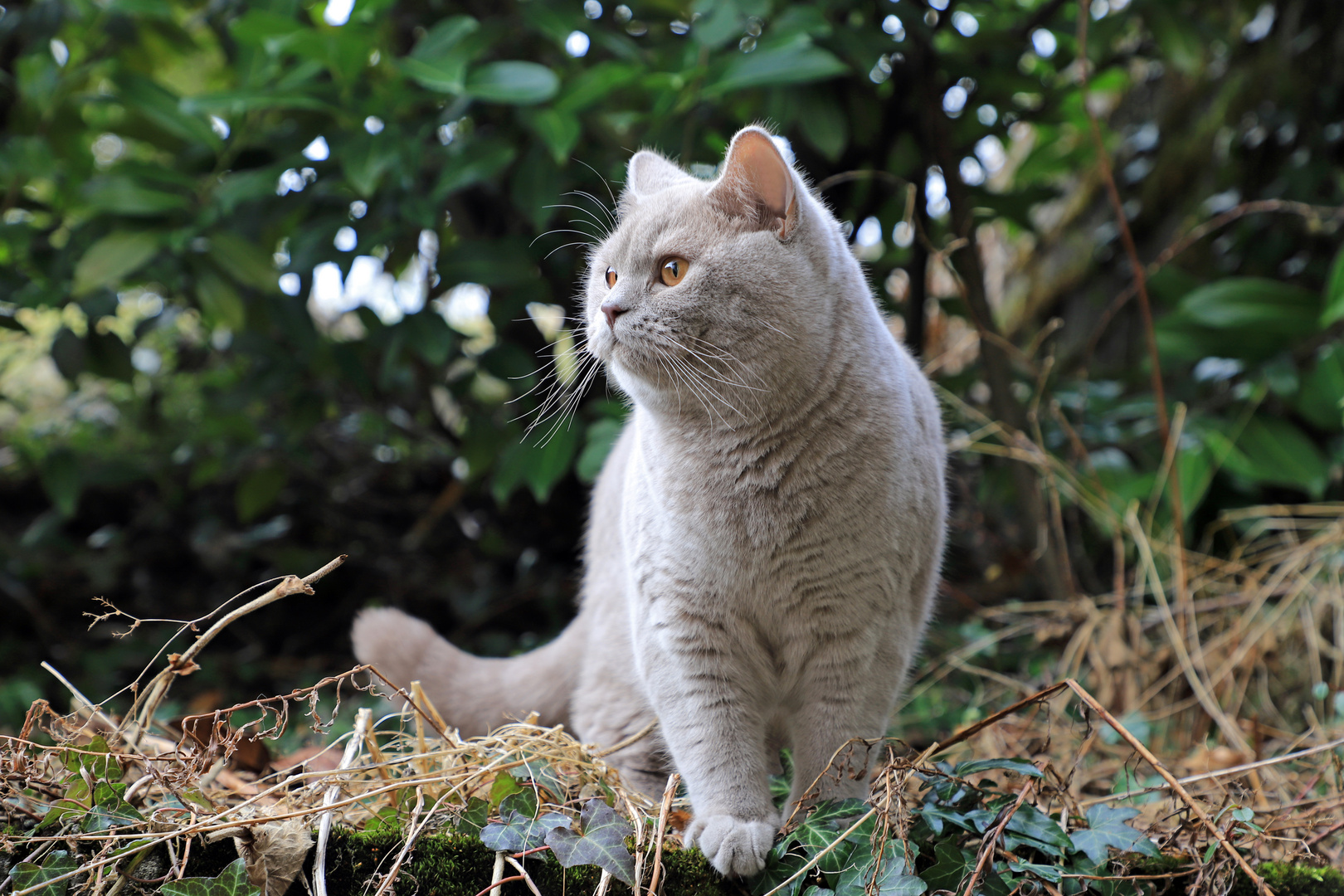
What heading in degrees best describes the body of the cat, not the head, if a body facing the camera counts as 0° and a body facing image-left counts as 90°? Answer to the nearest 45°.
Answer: approximately 0°

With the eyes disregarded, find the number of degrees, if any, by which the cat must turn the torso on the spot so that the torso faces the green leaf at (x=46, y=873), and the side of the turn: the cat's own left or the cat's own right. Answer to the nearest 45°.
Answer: approximately 45° to the cat's own right

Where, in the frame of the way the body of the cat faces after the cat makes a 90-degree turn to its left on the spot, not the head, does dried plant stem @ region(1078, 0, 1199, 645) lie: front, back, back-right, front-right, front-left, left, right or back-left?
front-left

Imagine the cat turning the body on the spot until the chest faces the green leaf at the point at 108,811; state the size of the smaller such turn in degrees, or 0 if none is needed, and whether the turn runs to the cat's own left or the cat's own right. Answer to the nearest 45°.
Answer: approximately 45° to the cat's own right

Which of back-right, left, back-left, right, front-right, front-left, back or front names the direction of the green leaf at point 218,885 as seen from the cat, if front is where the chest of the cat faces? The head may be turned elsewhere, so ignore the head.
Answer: front-right
